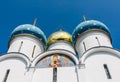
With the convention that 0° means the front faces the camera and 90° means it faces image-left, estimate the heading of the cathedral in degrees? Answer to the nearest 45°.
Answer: approximately 0°
